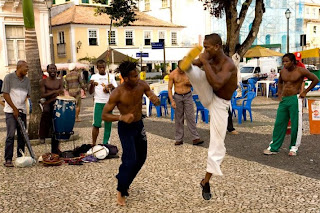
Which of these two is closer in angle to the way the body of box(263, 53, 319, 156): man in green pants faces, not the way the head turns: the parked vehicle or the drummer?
the drummer

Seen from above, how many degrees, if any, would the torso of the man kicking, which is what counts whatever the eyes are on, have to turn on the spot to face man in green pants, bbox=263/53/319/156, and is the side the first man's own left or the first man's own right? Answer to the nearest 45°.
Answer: approximately 135° to the first man's own right

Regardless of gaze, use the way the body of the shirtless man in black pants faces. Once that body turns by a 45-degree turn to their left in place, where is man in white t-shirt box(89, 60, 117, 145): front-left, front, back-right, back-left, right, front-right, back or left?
left

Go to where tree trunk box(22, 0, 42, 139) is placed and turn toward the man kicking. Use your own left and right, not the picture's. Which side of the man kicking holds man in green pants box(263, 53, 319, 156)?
left

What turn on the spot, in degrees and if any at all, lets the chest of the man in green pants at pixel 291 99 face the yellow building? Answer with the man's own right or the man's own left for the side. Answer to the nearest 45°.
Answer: approximately 90° to the man's own right

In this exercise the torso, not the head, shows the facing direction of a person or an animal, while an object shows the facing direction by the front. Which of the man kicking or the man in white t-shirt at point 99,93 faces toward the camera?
the man in white t-shirt

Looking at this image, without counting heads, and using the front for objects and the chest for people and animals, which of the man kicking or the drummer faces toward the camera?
the drummer

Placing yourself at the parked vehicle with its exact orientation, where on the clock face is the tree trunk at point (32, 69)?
The tree trunk is roughly at 11 o'clock from the parked vehicle.

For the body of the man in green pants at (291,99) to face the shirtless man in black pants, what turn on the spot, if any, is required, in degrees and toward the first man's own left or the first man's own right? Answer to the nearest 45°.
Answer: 0° — they already face them

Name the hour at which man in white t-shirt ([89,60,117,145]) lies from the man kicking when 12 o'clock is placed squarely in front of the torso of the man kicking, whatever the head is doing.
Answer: The man in white t-shirt is roughly at 2 o'clock from the man kicking.

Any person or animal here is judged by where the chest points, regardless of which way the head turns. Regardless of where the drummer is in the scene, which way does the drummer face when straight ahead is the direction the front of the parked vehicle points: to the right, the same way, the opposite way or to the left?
to the left

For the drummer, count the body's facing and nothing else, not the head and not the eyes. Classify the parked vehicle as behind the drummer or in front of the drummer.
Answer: behind

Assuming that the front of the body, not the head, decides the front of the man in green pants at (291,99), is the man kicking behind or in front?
in front

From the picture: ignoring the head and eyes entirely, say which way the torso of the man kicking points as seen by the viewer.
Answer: to the viewer's left

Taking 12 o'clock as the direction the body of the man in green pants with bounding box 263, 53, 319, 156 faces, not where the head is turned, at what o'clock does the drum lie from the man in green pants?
The drum is roughly at 1 o'clock from the man in green pants.

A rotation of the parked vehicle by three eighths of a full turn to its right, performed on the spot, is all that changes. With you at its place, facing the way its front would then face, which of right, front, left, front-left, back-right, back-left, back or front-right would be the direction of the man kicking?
back

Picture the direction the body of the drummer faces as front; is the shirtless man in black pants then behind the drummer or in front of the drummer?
in front

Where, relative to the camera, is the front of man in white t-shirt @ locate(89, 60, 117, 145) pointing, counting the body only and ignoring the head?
toward the camera

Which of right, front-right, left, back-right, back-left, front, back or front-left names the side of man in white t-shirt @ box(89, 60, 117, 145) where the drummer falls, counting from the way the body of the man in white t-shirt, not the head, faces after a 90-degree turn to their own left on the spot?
back
